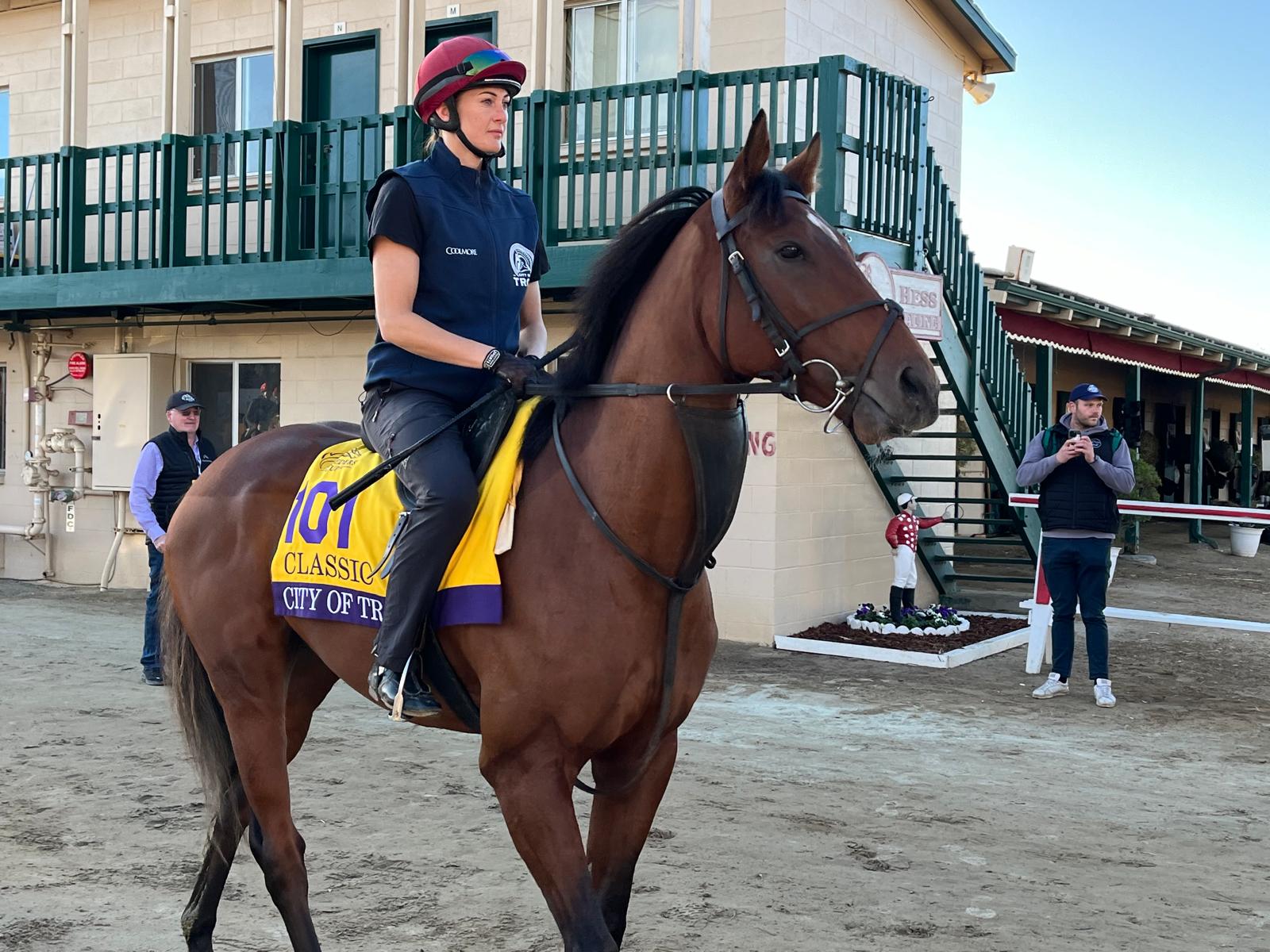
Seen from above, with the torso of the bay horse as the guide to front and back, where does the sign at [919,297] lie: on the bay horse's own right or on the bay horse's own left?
on the bay horse's own left

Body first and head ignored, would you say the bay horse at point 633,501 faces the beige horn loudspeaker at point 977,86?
no

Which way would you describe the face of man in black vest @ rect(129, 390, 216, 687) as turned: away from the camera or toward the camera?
toward the camera

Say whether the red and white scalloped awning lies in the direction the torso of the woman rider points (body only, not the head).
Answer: no

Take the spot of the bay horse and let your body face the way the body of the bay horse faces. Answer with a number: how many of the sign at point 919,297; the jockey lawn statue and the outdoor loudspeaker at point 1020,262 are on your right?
0

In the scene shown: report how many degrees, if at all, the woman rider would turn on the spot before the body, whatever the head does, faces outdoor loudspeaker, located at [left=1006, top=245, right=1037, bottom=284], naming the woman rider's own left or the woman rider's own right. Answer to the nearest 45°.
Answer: approximately 90° to the woman rider's own left

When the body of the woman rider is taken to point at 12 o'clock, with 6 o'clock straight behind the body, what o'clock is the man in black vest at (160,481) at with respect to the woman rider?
The man in black vest is roughly at 7 o'clock from the woman rider.

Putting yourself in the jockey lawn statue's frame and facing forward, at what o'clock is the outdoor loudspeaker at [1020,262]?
The outdoor loudspeaker is roughly at 8 o'clock from the jockey lawn statue.

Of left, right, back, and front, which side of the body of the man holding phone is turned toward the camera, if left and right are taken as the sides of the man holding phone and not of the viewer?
front

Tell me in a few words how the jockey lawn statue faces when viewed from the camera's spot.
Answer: facing the viewer and to the right of the viewer
